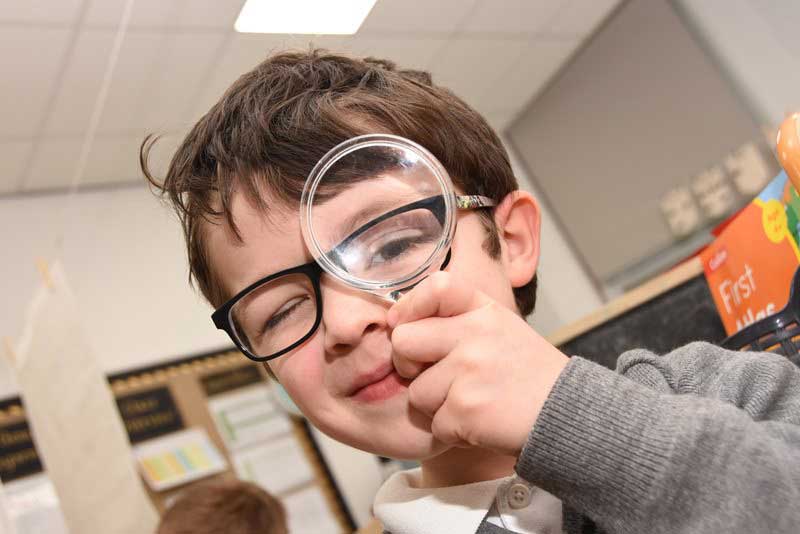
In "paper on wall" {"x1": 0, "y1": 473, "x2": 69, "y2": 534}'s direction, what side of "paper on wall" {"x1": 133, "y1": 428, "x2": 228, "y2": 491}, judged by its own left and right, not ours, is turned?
right

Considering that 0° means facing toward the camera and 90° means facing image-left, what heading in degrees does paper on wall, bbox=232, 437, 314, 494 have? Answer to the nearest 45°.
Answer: approximately 0°

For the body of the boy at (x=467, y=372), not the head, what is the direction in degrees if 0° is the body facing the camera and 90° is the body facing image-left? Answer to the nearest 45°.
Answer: approximately 0°

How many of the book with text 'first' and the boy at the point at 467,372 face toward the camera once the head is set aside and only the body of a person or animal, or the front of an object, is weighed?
2

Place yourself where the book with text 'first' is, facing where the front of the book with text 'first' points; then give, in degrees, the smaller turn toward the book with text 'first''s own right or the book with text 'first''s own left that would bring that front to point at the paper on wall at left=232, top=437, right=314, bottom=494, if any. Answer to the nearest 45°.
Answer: approximately 135° to the book with text 'first''s own right
